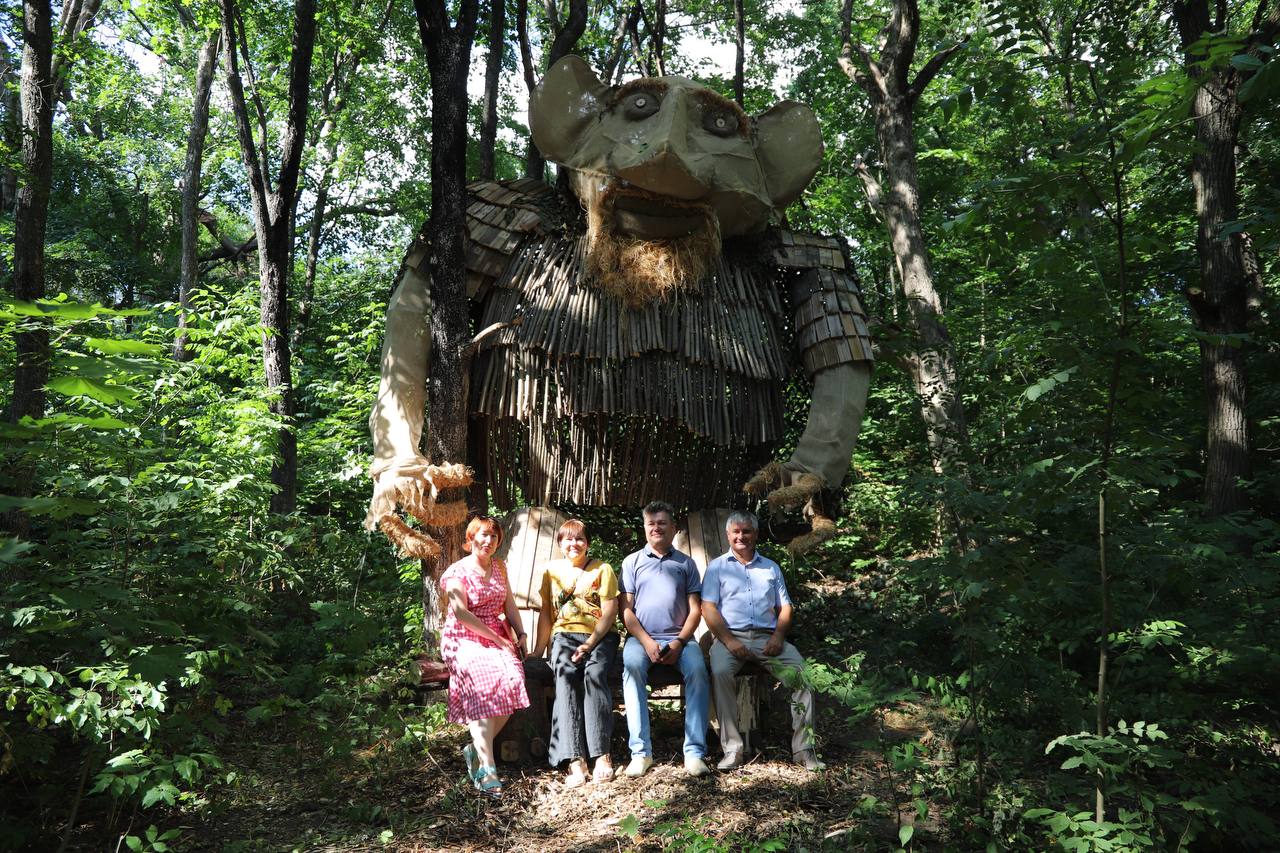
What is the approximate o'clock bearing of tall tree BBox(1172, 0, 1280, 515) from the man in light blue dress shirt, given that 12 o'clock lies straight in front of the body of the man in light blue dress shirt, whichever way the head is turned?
The tall tree is roughly at 8 o'clock from the man in light blue dress shirt.
